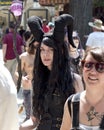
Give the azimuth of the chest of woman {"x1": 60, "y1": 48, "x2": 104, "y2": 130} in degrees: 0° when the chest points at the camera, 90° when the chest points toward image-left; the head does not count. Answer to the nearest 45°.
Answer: approximately 0°

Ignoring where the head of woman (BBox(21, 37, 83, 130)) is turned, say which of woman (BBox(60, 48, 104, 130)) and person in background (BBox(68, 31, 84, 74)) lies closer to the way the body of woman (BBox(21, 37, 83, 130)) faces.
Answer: the woman

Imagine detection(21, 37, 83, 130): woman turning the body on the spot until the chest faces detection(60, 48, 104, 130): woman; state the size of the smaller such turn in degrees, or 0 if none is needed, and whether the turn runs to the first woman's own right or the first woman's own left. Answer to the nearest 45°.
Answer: approximately 45° to the first woman's own left

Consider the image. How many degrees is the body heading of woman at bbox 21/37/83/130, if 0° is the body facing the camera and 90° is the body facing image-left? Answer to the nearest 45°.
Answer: approximately 45°

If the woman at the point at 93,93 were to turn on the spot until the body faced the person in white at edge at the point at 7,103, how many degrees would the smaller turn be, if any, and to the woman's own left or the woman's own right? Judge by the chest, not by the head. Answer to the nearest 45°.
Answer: approximately 45° to the woman's own right

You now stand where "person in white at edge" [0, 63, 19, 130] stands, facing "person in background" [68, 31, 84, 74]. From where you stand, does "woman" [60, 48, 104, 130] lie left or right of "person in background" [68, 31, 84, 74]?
right

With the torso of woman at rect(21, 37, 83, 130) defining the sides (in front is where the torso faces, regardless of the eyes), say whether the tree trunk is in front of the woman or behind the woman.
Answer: behind

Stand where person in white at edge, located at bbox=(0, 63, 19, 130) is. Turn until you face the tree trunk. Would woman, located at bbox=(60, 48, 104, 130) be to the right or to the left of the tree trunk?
right

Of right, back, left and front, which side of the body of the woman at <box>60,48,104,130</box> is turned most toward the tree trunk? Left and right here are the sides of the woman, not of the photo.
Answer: back

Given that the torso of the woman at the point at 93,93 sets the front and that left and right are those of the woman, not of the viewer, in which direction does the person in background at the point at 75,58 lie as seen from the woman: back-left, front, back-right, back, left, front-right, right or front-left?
back
